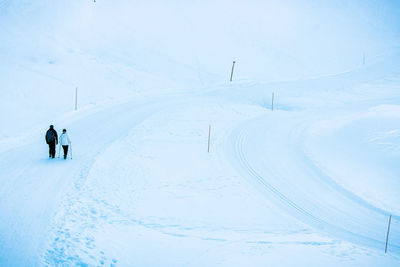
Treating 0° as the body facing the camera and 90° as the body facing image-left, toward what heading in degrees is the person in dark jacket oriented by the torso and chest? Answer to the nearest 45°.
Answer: approximately 180°
